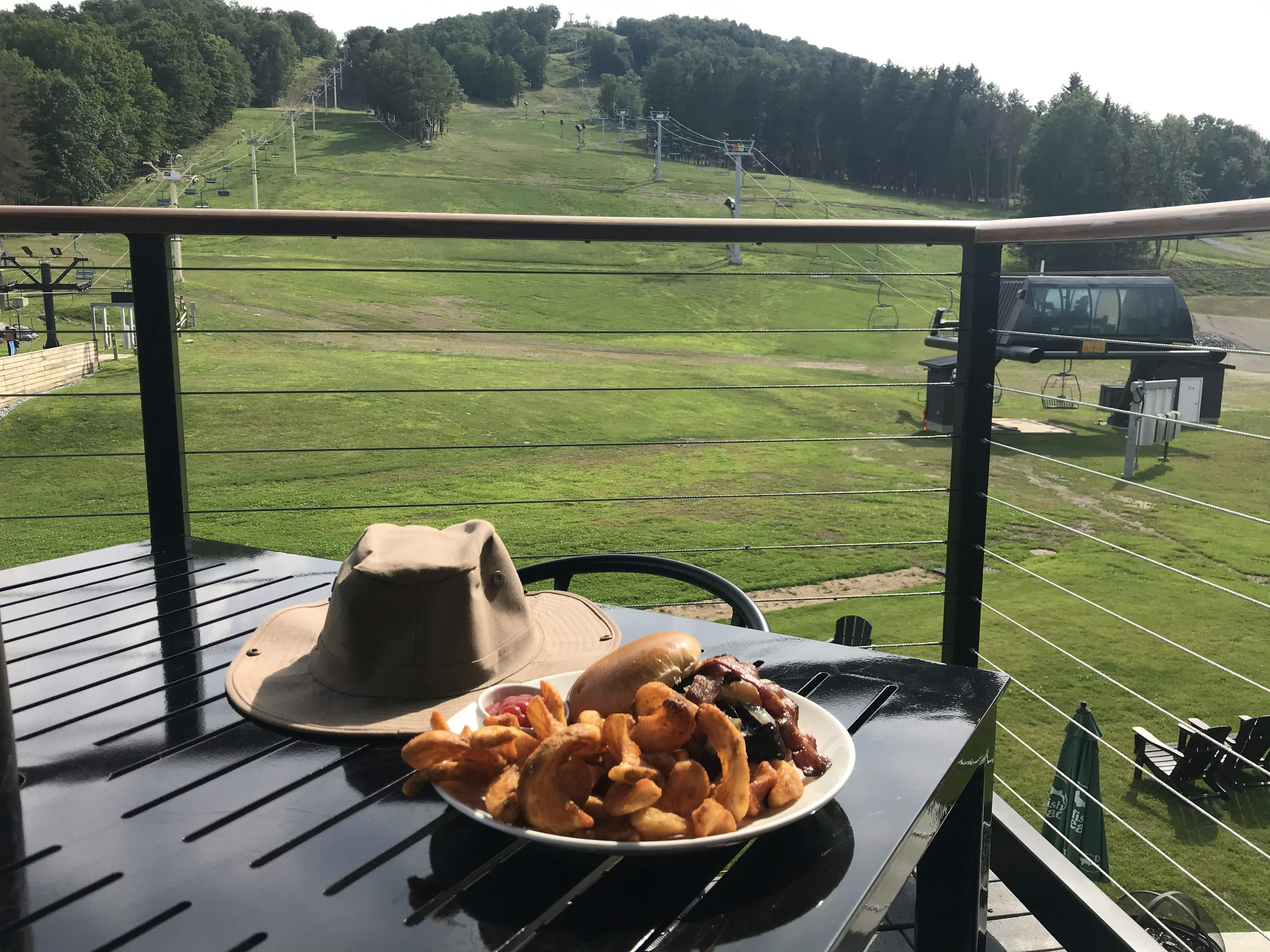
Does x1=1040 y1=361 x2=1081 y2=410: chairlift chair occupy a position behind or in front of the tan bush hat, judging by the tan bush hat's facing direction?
behind
